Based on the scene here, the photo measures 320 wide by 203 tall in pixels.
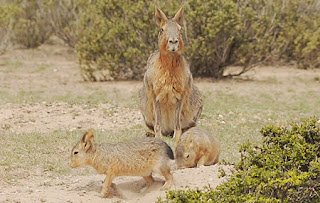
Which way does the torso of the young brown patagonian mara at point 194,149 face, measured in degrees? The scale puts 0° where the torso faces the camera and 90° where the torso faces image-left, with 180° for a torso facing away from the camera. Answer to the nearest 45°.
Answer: approximately 45°

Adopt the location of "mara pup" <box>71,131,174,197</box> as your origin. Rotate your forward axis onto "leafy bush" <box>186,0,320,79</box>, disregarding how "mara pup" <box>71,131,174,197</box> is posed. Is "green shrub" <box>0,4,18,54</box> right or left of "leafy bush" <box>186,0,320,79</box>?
left

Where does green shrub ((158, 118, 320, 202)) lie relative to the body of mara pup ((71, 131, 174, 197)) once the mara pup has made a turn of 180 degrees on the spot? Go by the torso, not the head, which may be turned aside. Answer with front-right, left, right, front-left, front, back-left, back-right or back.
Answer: front-right

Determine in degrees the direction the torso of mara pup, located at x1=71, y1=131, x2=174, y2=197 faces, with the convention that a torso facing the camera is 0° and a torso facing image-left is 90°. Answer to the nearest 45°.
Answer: approximately 90°
